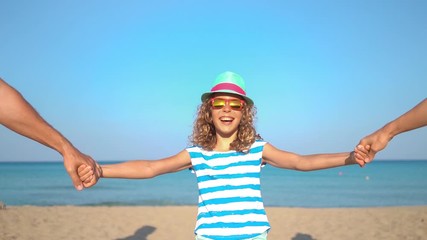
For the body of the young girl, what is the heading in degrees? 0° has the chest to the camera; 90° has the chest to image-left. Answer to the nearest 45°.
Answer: approximately 0°
